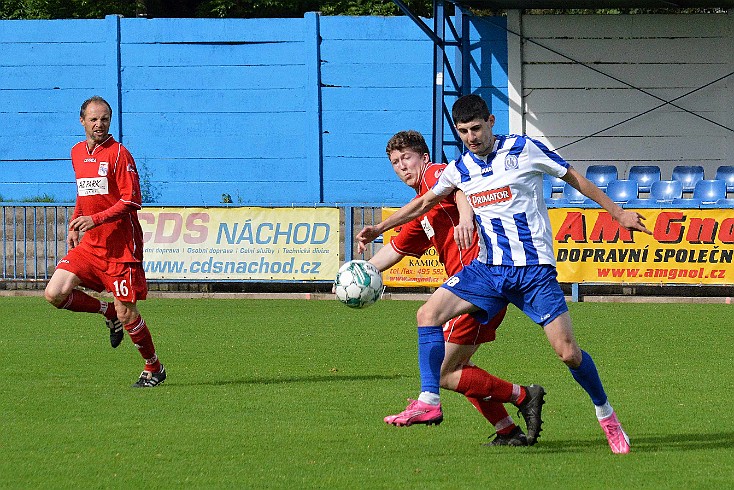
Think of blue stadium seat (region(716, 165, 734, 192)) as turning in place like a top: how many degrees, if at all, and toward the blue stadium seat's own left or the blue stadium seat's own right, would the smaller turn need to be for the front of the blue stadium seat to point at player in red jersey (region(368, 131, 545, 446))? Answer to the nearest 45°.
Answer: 0° — it already faces them

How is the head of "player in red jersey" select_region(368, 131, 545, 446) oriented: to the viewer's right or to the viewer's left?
to the viewer's left

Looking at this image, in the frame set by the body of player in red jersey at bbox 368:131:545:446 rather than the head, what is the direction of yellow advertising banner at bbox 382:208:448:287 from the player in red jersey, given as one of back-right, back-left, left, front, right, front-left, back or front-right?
back-right

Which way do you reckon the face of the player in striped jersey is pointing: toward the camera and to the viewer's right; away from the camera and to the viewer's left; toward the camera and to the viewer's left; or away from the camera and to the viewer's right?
toward the camera and to the viewer's left

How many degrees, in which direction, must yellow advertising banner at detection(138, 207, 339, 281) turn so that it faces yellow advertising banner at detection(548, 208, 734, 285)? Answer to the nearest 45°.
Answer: approximately 90° to its left

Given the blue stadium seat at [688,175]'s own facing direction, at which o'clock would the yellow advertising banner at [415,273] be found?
The yellow advertising banner is roughly at 1 o'clock from the blue stadium seat.

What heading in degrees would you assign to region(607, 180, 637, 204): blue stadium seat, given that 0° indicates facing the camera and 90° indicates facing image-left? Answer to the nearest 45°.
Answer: approximately 0°

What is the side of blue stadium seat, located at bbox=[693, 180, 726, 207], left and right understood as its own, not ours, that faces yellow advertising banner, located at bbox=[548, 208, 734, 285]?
front

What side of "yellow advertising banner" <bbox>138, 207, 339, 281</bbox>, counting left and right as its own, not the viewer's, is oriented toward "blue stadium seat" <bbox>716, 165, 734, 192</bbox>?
left

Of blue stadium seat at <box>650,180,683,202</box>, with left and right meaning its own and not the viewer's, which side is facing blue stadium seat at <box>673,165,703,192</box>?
back

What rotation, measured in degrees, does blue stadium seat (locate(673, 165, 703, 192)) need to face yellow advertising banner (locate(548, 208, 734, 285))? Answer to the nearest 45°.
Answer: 0° — it already faces it

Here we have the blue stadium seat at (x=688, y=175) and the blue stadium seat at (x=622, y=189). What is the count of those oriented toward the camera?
2

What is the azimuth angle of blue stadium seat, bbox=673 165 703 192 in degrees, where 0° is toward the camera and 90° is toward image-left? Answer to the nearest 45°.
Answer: approximately 0°

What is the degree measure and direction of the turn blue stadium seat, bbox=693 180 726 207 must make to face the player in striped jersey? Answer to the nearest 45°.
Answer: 0° — it already faces them

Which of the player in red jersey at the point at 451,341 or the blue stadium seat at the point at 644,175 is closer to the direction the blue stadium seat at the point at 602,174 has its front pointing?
the player in red jersey

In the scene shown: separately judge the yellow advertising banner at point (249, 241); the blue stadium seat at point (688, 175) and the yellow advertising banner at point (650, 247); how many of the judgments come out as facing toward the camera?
3
